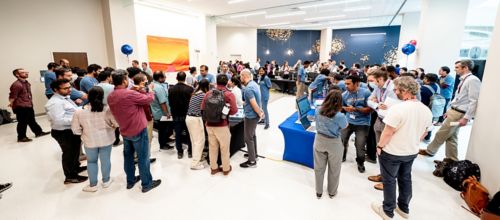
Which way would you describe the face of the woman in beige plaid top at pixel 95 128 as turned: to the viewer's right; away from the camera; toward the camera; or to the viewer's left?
away from the camera

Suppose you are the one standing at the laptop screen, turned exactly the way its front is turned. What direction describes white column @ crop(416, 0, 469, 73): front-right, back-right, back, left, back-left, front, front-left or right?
left
